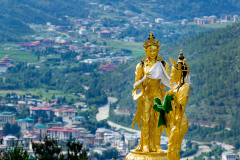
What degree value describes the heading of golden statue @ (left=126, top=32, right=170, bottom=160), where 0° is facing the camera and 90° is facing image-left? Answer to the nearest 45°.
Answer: approximately 0°
